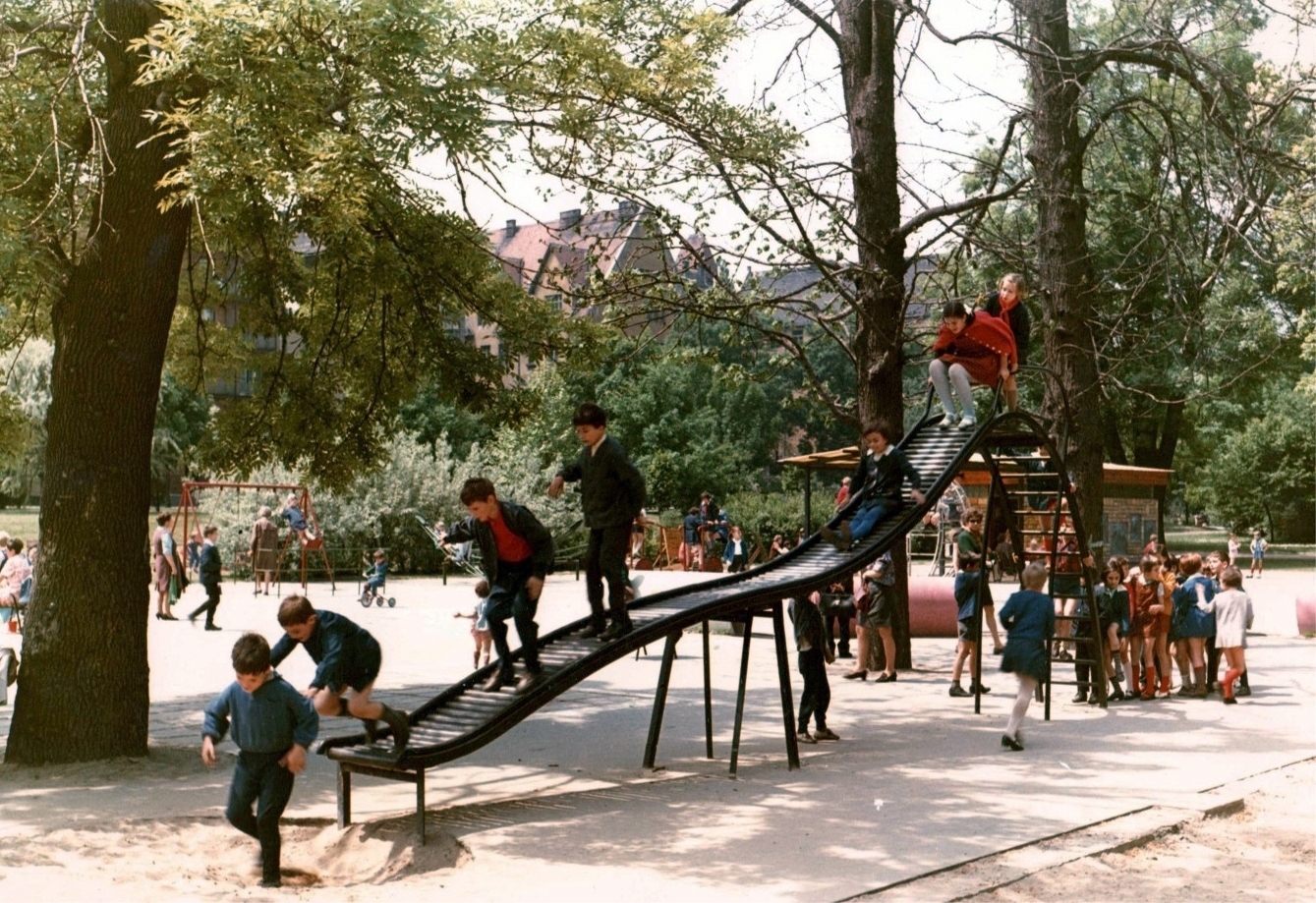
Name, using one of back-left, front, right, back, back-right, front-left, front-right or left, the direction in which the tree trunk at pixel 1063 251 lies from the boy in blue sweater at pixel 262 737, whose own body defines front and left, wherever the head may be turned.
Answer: back

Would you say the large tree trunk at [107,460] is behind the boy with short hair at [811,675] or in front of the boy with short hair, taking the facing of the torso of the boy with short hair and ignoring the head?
behind

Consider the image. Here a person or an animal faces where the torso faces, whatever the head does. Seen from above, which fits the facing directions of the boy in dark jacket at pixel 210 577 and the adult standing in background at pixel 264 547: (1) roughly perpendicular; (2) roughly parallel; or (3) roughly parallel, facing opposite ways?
roughly perpendicular

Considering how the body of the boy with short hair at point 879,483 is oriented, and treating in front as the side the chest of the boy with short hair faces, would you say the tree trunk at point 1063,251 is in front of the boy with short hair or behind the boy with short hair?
behind

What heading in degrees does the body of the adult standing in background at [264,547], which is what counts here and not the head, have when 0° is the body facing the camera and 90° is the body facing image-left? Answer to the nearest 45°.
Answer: approximately 180°

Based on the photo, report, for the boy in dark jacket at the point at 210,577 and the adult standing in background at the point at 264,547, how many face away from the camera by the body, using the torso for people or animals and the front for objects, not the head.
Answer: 1
